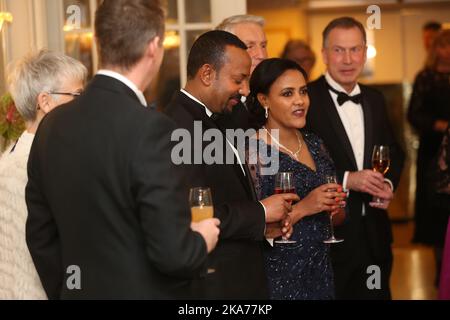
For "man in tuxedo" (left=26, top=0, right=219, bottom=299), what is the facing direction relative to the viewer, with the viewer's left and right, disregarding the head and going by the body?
facing away from the viewer and to the right of the viewer

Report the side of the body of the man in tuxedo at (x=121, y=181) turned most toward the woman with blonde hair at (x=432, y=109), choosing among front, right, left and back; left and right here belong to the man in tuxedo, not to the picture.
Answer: front

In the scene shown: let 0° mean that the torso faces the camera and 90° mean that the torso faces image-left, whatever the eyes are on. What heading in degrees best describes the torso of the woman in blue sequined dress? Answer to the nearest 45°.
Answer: approximately 315°

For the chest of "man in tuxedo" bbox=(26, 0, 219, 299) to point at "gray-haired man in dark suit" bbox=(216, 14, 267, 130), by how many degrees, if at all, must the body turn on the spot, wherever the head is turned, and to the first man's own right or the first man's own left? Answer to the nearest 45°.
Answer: approximately 45° to the first man's own left

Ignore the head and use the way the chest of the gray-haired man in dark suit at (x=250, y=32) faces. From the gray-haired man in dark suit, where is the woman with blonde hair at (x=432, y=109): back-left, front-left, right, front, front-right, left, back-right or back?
left

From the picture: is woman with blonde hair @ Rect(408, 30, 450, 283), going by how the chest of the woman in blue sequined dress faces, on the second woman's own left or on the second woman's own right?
on the second woman's own left

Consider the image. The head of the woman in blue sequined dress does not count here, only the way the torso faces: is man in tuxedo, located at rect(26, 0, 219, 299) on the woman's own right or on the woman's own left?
on the woman's own right

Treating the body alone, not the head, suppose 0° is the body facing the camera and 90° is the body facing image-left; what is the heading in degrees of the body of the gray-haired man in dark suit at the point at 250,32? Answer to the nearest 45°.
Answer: approximately 315°

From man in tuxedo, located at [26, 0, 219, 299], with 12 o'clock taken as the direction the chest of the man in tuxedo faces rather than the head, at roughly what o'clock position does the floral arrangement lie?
The floral arrangement is roughly at 10 o'clock from the man in tuxedo.

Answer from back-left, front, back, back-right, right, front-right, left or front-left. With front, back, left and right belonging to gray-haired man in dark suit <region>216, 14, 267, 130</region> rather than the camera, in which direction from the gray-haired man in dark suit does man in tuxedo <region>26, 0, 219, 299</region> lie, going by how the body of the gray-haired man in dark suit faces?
front-right

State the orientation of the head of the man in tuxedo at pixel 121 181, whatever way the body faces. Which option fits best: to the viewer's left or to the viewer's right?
to the viewer's right

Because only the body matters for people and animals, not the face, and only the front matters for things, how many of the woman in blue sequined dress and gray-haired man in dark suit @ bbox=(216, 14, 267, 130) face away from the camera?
0
